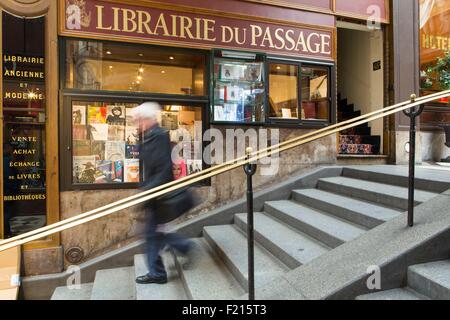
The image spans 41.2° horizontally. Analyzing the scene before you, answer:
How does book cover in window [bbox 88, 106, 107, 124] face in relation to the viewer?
toward the camera

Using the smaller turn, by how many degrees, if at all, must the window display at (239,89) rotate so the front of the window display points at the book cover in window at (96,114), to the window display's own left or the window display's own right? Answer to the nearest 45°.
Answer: approximately 45° to the window display's own right

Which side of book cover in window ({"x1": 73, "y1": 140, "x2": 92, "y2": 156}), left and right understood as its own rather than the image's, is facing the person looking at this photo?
front

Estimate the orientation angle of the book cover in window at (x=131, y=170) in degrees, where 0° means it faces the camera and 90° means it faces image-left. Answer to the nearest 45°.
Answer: approximately 0°

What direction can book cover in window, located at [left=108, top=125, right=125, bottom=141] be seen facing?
toward the camera

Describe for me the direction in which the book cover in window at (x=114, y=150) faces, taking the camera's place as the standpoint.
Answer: facing the viewer

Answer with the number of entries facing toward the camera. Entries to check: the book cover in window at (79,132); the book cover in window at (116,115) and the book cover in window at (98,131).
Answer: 3
